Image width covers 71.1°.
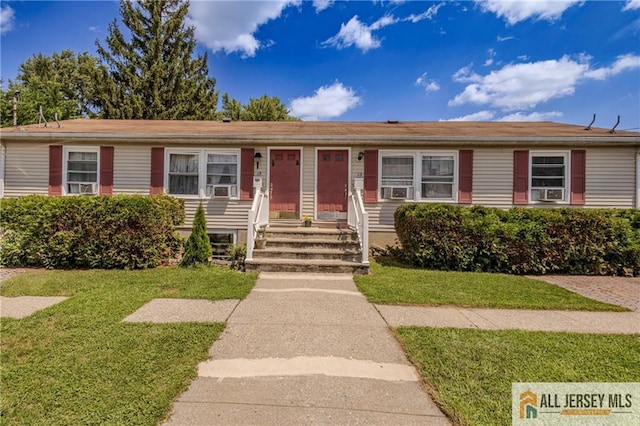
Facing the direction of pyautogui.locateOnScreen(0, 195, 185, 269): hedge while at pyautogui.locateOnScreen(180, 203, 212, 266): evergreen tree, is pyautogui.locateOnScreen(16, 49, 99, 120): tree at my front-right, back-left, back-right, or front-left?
front-right

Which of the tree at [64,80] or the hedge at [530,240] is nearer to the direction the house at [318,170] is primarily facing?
the hedge

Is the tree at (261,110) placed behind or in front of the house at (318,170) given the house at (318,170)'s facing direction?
behind

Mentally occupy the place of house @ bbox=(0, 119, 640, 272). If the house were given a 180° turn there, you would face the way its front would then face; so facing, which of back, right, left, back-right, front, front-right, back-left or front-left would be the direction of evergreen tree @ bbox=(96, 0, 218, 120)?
front-left

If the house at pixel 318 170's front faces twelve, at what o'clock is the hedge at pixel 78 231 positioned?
The hedge is roughly at 2 o'clock from the house.

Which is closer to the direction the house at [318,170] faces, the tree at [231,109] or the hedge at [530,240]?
the hedge

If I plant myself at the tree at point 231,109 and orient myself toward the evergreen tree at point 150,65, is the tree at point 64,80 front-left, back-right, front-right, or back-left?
front-right

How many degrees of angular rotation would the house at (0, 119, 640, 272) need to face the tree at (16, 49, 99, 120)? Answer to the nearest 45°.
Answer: approximately 135° to its right

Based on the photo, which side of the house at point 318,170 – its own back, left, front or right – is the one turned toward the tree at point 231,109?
back

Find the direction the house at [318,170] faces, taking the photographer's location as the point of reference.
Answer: facing the viewer
